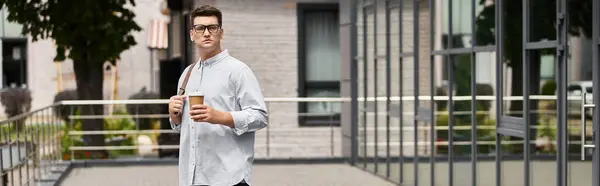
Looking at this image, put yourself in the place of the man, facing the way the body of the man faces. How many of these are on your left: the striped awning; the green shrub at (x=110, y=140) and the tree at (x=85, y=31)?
0

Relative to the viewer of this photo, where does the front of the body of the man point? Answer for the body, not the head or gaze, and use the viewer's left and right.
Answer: facing the viewer and to the left of the viewer

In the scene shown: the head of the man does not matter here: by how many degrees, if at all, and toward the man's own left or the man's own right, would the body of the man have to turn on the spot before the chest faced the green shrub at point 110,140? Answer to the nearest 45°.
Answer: approximately 135° to the man's own right

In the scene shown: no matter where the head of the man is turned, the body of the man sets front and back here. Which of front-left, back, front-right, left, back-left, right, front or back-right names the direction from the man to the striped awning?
back-right

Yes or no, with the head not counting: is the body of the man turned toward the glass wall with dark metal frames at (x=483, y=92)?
no

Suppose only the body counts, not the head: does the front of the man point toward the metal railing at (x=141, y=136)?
no

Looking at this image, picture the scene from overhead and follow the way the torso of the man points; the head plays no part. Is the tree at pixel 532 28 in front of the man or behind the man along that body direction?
behind

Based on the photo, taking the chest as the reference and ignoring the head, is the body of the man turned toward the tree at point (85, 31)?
no
